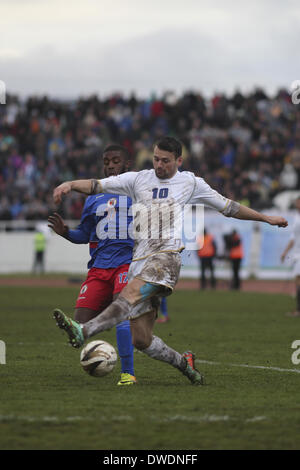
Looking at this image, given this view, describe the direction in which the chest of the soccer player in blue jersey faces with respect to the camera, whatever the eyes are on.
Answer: toward the camera

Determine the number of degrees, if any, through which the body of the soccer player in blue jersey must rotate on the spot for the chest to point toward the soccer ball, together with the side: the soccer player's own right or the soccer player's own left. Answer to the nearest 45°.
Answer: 0° — they already face it

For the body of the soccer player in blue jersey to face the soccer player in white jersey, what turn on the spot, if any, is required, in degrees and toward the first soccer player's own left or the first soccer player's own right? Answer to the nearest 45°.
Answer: approximately 45° to the first soccer player's own left

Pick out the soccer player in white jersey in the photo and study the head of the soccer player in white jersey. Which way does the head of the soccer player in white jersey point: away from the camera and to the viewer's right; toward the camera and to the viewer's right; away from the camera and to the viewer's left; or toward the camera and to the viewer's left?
toward the camera and to the viewer's left
